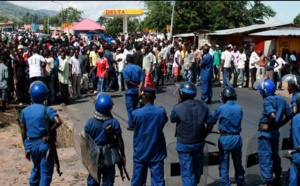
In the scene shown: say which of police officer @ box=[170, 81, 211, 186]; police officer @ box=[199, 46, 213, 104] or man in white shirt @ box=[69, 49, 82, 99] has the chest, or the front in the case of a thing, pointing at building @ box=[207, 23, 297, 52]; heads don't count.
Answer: police officer @ box=[170, 81, 211, 186]

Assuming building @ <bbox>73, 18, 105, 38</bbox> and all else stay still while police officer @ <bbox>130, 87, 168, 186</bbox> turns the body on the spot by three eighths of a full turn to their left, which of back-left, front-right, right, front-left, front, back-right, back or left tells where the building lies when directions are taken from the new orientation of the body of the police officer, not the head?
back-right

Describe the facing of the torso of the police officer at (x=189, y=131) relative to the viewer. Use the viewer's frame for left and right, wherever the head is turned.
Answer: facing away from the viewer

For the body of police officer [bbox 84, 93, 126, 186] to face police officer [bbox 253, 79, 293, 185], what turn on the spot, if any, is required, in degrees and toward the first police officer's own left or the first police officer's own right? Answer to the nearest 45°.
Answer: approximately 90° to the first police officer's own right

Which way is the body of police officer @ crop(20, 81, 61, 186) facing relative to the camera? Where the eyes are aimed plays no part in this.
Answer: away from the camera

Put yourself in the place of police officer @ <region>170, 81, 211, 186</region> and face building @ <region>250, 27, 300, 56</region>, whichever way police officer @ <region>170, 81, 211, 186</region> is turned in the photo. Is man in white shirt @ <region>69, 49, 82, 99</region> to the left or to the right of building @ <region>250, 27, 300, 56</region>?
left

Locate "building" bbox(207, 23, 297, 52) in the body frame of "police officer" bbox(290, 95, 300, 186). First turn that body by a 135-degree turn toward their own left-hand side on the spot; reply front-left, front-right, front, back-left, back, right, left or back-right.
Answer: back-right

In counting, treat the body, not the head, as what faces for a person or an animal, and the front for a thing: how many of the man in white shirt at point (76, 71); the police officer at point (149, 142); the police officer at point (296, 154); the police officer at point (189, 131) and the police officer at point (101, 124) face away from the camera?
4

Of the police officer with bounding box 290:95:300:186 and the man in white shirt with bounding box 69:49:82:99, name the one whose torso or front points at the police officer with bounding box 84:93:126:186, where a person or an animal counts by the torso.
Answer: the man in white shirt

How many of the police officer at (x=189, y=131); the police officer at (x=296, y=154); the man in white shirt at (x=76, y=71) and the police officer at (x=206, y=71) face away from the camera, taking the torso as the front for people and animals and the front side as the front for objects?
2

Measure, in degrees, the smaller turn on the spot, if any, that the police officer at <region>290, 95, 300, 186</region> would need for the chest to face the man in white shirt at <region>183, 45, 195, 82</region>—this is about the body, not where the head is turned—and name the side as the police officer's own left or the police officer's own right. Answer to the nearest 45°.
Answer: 0° — they already face them

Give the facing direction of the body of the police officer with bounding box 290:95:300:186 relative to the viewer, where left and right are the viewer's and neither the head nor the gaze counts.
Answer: facing away from the viewer

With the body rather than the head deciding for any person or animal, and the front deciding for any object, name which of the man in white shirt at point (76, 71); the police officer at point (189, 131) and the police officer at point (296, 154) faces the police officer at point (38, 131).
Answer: the man in white shirt

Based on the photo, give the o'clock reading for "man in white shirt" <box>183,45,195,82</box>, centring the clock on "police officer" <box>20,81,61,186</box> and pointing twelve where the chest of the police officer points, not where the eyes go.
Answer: The man in white shirt is roughly at 1 o'clock from the police officer.

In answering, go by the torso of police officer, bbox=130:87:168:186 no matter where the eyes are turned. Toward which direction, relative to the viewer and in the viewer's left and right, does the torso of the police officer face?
facing away from the viewer
